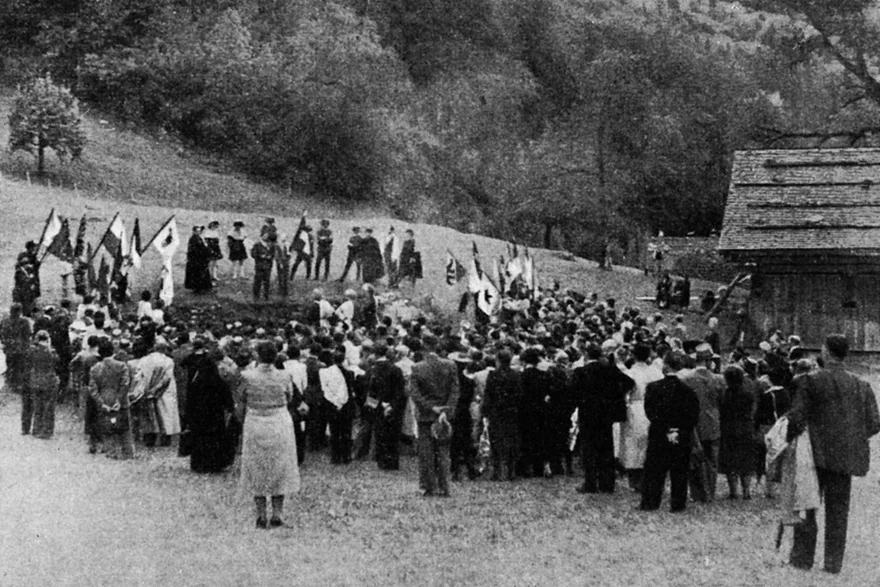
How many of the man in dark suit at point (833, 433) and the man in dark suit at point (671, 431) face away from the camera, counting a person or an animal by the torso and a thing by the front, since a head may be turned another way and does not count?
2

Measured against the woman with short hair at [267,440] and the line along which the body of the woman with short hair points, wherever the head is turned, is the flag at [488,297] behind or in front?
in front

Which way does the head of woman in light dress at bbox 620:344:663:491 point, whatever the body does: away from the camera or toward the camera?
away from the camera

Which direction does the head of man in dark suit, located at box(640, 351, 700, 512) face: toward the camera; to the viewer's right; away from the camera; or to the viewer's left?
away from the camera

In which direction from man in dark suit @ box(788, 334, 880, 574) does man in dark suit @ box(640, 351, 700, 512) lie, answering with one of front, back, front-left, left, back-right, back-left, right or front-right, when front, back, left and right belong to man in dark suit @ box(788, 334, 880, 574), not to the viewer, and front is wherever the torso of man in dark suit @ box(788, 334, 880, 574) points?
front-left

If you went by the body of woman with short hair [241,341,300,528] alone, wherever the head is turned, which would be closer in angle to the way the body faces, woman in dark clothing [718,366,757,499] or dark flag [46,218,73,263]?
the dark flag

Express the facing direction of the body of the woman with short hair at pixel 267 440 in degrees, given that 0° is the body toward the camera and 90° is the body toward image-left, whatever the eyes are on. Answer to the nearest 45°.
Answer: approximately 180°

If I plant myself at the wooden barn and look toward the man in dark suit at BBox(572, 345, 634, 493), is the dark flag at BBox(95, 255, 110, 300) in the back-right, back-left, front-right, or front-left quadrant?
front-right

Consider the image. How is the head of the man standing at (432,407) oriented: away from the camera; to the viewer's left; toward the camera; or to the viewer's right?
away from the camera

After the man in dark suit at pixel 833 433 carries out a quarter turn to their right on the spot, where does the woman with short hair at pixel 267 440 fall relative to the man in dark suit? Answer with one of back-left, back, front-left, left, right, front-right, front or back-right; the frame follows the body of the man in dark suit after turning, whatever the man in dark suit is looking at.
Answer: back

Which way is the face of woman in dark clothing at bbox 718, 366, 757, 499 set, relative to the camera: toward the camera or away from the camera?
away from the camera

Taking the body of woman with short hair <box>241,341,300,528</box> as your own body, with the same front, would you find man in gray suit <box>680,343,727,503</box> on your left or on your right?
on your right

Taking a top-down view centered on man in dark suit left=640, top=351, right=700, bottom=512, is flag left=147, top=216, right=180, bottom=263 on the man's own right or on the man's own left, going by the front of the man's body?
on the man's own left

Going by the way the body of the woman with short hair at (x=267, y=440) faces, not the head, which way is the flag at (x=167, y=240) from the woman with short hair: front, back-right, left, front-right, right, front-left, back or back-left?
front

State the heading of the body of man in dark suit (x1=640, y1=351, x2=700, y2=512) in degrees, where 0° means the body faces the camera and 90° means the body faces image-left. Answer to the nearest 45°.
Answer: approximately 180°

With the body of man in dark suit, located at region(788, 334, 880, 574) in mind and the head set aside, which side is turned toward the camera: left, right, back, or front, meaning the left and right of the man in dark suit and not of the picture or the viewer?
back

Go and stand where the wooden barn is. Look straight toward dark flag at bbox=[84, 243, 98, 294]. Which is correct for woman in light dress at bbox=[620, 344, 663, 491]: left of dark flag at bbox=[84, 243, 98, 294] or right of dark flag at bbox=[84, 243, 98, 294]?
left

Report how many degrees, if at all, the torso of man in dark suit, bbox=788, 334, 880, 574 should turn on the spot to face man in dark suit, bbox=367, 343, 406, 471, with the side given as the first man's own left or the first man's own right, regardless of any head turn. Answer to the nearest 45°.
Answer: approximately 45° to the first man's own left
